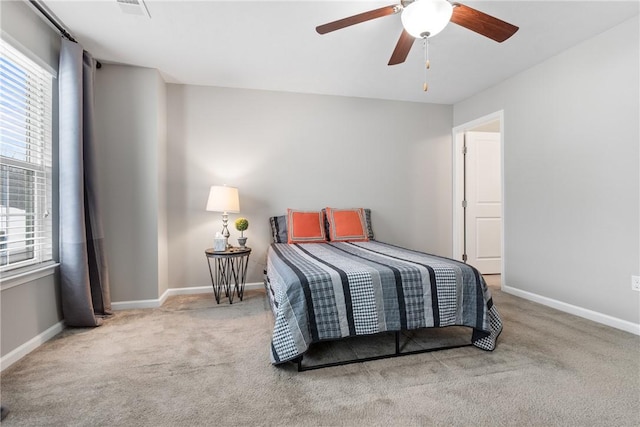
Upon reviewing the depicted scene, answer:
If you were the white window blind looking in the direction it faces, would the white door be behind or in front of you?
in front

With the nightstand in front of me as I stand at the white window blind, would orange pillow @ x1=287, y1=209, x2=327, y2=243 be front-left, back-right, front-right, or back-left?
front-right

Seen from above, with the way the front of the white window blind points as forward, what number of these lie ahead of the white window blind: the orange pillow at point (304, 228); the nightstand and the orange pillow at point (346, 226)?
3

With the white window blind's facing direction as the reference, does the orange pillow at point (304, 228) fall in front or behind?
in front

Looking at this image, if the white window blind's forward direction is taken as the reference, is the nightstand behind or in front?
in front

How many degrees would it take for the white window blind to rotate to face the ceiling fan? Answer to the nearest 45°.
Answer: approximately 45° to its right

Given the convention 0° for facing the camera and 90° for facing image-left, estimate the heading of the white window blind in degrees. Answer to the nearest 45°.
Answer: approximately 270°

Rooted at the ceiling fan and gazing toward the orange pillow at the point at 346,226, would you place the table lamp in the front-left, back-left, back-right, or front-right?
front-left
